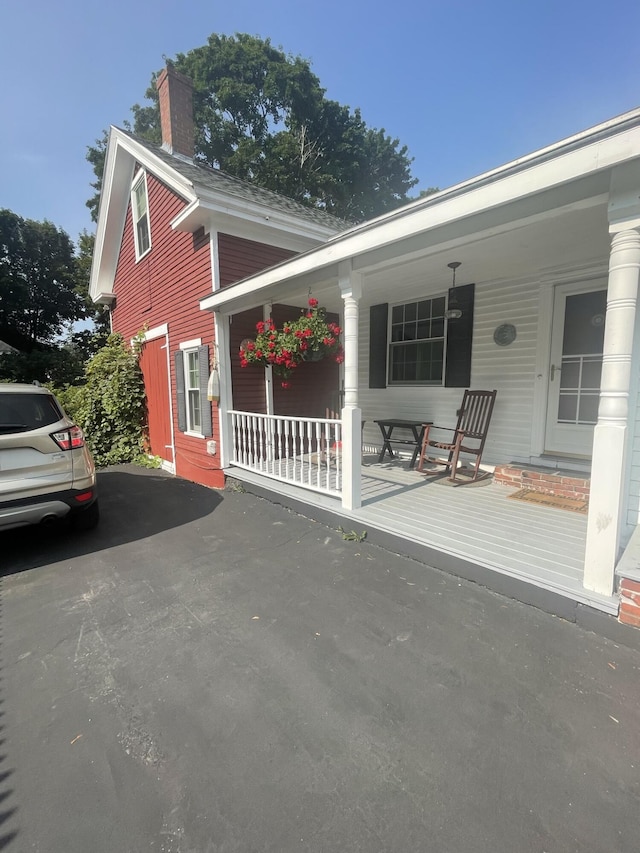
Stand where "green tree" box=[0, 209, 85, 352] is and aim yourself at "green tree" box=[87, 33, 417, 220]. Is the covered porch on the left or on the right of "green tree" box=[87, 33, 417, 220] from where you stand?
right

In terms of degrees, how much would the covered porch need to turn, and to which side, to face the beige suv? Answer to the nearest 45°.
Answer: approximately 45° to its right

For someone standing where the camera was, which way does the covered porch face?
facing the viewer and to the left of the viewer

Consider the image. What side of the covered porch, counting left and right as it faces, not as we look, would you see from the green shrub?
right

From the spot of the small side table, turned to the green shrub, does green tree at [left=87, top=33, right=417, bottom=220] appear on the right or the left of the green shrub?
right

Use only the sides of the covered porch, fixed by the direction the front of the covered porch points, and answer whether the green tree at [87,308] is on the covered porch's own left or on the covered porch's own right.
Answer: on the covered porch's own right

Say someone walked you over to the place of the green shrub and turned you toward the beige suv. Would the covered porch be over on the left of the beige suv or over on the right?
left

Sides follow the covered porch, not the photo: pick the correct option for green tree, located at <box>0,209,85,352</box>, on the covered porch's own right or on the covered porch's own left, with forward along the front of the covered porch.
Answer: on the covered porch's own right
